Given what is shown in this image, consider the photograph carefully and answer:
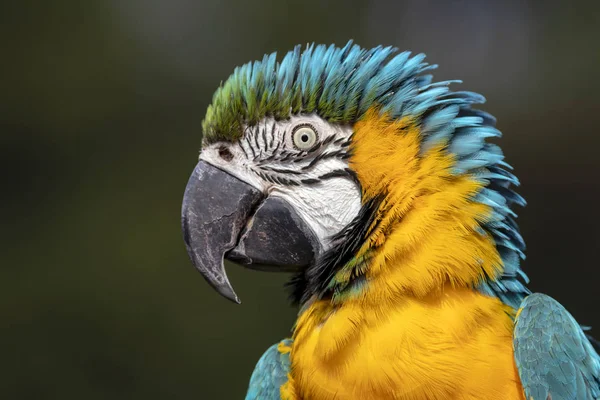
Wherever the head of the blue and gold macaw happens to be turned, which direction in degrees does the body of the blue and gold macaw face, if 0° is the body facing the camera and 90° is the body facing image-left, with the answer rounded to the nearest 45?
approximately 45°
